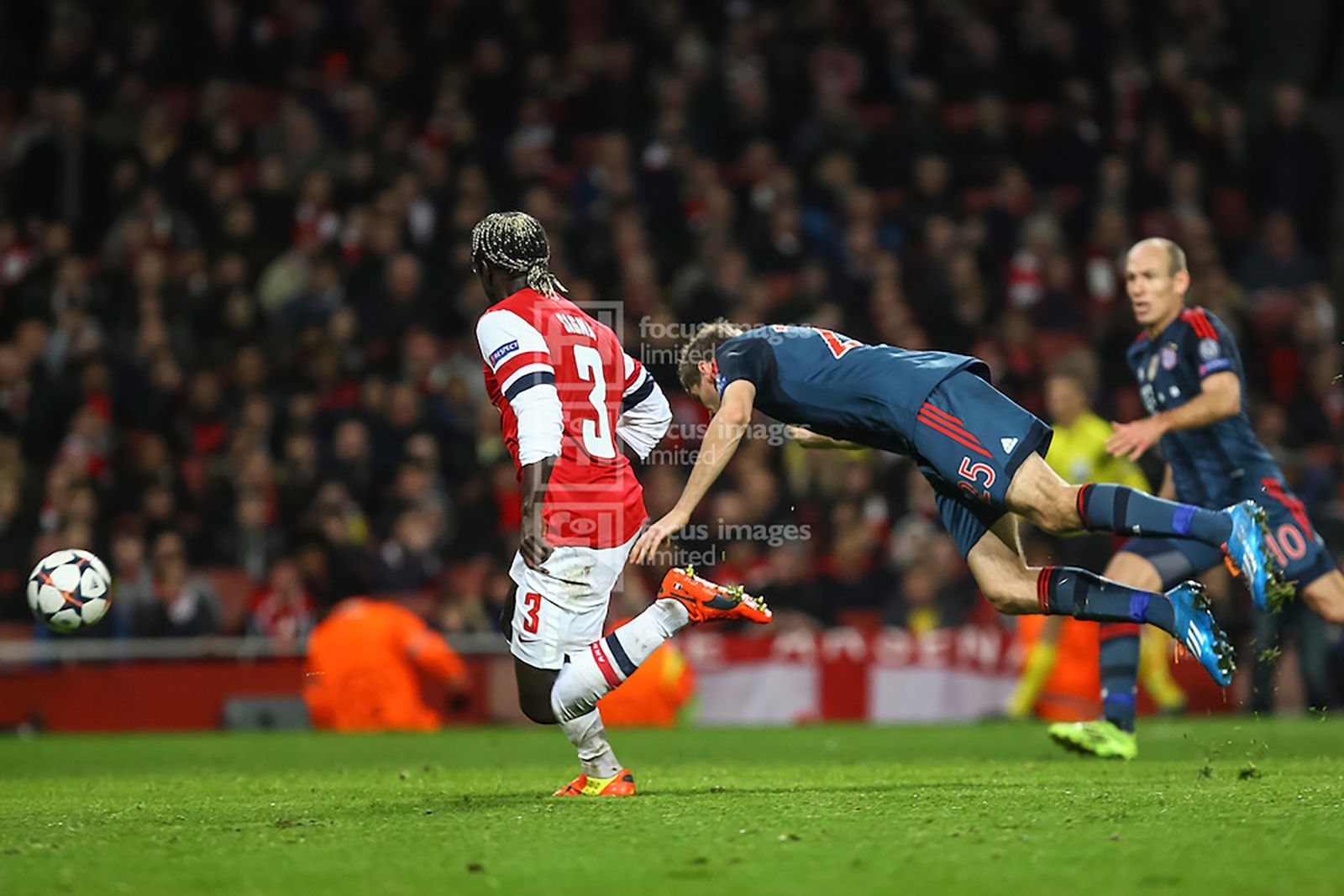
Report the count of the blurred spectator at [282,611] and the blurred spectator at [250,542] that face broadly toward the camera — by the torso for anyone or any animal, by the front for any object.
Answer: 2

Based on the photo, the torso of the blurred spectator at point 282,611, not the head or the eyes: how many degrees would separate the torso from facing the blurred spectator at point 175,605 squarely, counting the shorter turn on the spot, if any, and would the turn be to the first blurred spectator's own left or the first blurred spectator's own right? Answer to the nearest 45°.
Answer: approximately 90° to the first blurred spectator's own right

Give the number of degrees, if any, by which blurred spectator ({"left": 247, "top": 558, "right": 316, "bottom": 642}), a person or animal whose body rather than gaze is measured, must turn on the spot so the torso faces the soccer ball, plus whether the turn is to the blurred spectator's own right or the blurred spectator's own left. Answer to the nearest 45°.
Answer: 0° — they already face it

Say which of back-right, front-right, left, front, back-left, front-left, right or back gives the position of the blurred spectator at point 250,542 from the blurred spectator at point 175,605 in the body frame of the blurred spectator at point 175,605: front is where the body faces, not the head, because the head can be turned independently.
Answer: back-left

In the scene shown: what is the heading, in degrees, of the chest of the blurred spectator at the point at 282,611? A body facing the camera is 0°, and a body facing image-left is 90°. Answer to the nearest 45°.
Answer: approximately 0°

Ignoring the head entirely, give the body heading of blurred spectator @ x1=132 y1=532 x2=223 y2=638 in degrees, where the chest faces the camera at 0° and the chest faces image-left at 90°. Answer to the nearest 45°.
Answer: approximately 0°

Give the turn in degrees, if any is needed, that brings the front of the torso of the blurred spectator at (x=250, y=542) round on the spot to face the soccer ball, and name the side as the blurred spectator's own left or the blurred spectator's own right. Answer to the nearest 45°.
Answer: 0° — they already face it

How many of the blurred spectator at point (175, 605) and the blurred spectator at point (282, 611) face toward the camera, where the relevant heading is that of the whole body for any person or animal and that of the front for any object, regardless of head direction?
2

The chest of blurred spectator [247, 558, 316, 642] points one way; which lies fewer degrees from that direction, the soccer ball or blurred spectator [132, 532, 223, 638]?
the soccer ball

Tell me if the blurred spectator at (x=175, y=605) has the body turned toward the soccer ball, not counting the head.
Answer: yes
